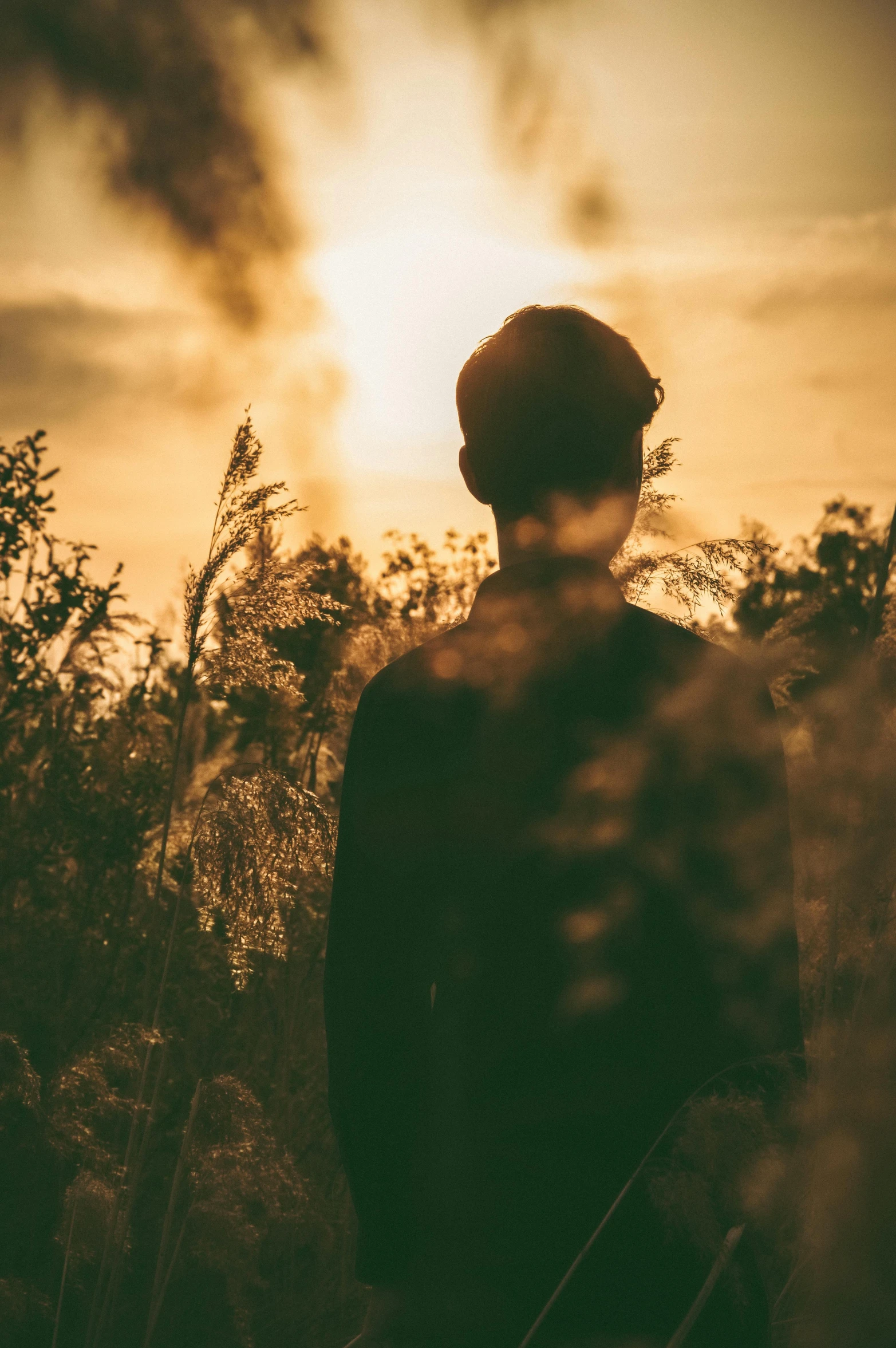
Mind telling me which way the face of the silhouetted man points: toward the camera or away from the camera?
away from the camera

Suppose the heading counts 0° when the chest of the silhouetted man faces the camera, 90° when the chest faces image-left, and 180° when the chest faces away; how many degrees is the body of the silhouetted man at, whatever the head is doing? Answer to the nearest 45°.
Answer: approximately 180°
